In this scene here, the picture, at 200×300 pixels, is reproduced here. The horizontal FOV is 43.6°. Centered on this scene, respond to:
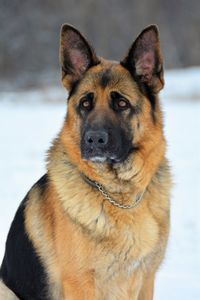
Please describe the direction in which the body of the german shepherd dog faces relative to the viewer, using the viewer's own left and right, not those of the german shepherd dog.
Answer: facing the viewer and to the right of the viewer
